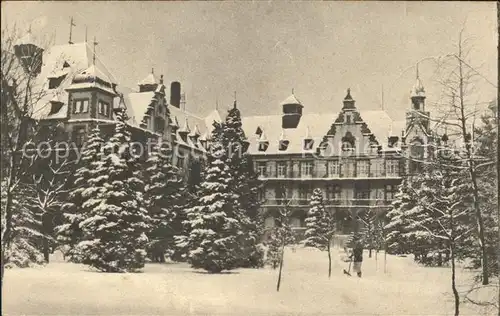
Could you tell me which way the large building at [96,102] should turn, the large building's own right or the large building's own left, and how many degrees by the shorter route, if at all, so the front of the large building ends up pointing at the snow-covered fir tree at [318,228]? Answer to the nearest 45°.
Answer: approximately 45° to the large building's own left

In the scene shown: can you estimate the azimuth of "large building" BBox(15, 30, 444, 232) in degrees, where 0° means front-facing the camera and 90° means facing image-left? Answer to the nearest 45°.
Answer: approximately 0°
